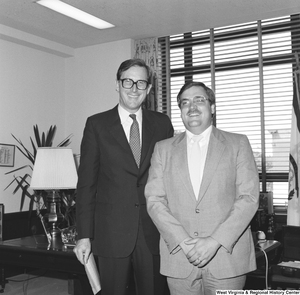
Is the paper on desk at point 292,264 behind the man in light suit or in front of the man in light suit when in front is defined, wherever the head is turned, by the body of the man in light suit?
behind

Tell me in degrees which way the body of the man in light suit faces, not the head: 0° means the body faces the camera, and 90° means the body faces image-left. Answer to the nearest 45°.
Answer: approximately 0°

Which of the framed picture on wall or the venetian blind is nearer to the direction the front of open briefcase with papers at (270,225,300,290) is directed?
the framed picture on wall
